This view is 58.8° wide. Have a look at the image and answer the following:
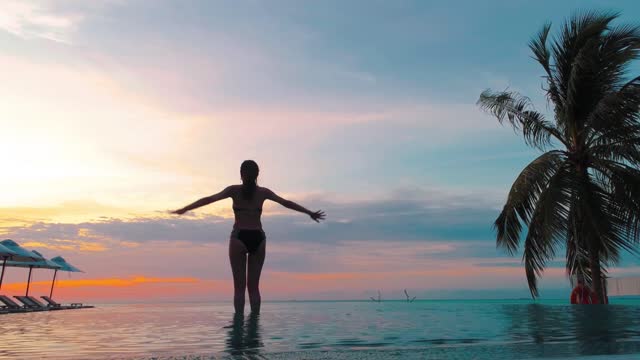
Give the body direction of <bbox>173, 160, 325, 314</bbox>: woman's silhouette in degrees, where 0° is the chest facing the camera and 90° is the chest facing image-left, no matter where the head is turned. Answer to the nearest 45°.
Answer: approximately 180°

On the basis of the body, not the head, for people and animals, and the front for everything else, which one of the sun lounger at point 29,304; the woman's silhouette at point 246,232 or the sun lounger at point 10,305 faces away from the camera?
the woman's silhouette

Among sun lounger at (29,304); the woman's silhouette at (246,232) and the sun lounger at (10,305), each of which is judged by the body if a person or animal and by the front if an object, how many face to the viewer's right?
2

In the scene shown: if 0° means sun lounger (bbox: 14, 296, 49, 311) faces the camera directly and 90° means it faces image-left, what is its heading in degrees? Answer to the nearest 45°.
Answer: approximately 270°

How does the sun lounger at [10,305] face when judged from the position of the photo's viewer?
facing to the right of the viewer

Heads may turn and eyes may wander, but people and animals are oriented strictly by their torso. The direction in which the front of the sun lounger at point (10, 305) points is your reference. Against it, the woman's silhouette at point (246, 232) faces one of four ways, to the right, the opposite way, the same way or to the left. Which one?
to the left

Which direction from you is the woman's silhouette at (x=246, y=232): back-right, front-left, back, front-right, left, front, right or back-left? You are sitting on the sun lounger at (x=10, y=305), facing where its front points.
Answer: right

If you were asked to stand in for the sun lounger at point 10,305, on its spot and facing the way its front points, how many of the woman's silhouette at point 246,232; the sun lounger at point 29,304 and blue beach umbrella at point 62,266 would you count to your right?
1

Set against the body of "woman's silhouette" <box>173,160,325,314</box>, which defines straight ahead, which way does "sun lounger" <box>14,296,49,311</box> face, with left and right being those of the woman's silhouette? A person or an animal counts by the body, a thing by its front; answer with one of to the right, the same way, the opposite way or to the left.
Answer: to the right

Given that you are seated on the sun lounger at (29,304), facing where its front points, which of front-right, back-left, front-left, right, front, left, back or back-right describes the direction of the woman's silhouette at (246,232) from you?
right

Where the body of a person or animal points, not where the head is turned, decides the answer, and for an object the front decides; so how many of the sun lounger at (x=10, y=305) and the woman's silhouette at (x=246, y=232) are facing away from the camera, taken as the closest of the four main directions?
1

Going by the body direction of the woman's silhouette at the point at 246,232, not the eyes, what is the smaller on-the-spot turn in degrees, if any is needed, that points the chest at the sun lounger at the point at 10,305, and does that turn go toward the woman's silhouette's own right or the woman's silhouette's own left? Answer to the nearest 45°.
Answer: approximately 45° to the woman's silhouette's own left
